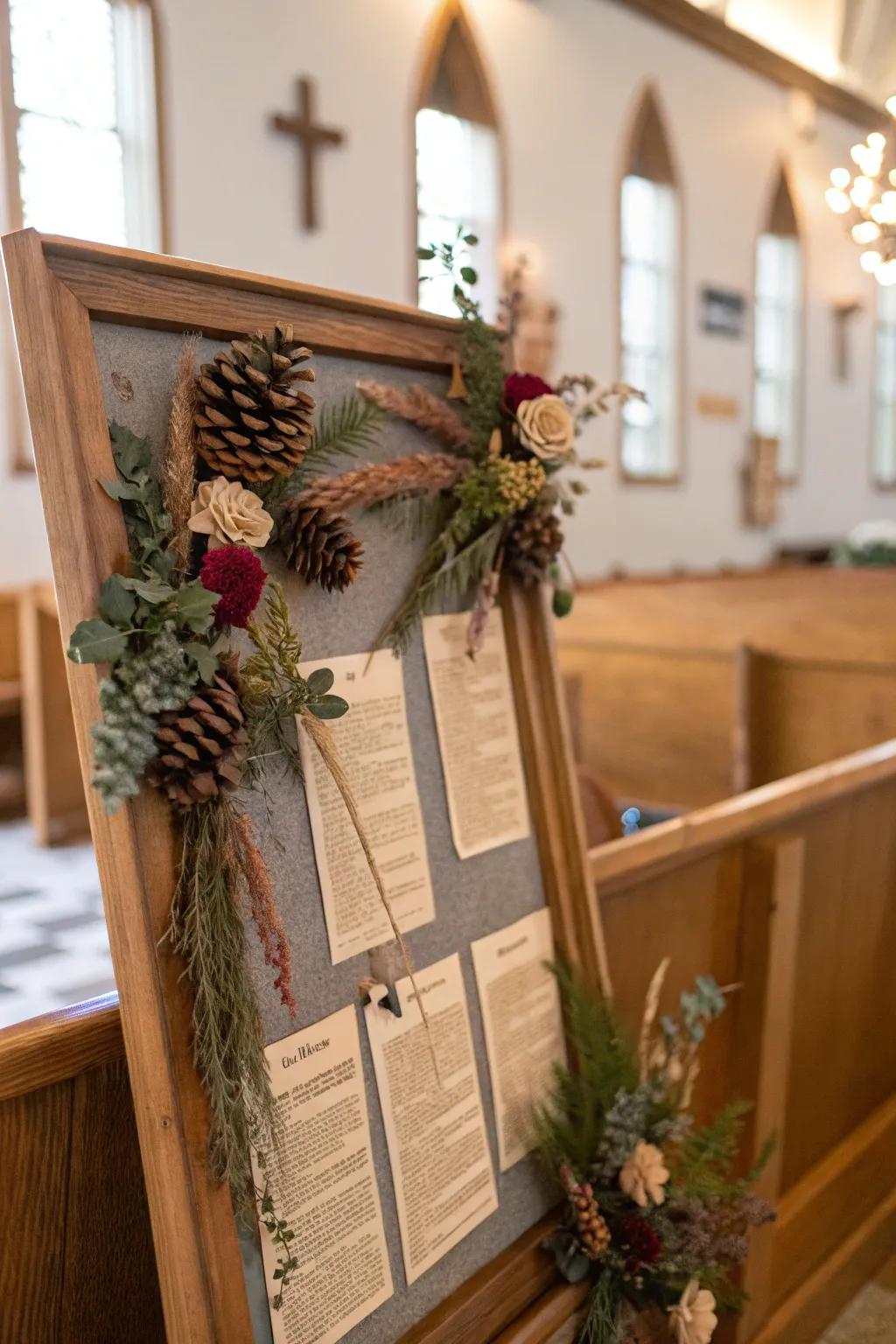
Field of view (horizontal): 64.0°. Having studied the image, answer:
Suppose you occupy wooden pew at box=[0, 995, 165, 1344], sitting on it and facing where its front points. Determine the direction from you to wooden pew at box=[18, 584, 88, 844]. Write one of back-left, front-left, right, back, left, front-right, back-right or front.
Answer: front-right

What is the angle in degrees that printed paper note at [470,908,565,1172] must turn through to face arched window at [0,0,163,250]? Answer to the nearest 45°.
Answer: approximately 180°

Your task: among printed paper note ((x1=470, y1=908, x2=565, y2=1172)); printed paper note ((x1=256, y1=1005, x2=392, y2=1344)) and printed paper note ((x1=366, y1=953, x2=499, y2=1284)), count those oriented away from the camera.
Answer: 0

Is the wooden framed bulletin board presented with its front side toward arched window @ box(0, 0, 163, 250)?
no

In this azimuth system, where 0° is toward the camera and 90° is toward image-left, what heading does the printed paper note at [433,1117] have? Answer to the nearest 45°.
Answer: approximately 315°

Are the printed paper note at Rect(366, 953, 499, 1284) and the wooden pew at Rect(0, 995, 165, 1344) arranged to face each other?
no

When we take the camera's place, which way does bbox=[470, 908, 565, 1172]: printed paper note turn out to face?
facing the viewer and to the right of the viewer

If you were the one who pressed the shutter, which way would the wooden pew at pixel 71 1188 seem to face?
facing away from the viewer and to the left of the viewer

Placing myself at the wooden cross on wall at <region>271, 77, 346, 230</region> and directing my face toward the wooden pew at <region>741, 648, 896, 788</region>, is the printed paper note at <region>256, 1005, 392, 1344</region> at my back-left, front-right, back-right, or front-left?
front-right

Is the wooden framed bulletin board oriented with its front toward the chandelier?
no

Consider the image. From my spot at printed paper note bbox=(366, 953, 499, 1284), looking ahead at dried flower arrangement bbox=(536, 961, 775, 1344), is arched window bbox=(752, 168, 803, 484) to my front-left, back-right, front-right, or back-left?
front-left

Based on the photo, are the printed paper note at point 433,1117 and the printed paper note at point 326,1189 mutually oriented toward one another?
no

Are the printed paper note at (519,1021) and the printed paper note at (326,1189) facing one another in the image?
no
